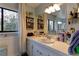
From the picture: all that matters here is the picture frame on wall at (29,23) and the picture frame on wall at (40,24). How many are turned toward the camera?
2

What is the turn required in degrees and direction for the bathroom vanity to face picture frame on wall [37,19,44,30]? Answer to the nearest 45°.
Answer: approximately 135° to its right

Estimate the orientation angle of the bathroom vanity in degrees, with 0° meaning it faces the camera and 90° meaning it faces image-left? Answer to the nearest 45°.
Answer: approximately 45°

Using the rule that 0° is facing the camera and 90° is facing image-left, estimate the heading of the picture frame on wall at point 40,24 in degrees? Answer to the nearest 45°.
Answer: approximately 0°

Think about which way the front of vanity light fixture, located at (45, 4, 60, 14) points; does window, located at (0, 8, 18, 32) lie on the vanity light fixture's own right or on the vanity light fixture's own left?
on the vanity light fixture's own right

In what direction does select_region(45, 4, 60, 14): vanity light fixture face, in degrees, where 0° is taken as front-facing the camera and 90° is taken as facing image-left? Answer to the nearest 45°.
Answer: approximately 45°
